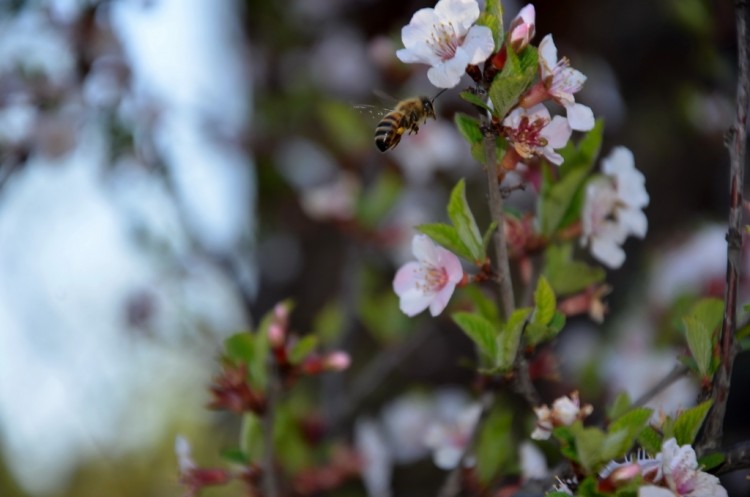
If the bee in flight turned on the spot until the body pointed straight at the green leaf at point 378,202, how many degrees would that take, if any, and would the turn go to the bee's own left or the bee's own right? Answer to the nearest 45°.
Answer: approximately 90° to the bee's own left

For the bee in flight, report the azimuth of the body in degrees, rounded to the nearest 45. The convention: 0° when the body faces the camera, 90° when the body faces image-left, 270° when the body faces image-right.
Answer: approximately 270°
